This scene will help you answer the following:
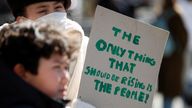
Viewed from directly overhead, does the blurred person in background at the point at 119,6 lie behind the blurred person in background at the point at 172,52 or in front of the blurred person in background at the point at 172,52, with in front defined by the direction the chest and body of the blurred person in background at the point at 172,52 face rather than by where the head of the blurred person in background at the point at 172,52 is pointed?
in front

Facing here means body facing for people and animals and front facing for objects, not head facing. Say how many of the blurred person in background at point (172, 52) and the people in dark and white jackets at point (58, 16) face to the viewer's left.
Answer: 1

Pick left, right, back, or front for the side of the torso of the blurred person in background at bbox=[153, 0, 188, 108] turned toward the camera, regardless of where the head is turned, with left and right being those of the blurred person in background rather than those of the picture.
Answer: left

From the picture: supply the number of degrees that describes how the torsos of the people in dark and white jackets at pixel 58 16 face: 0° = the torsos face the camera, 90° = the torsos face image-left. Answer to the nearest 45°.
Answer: approximately 315°
